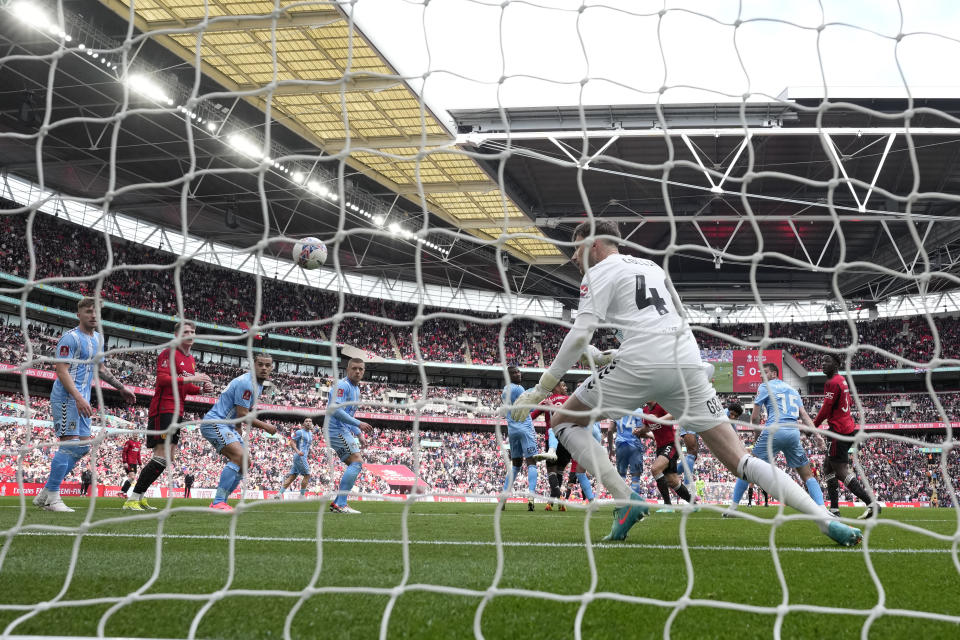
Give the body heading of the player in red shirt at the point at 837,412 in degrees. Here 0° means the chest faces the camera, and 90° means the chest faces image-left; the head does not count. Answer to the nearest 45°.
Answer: approximately 135°

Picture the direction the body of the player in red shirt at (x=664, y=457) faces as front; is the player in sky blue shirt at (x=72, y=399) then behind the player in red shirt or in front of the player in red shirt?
in front

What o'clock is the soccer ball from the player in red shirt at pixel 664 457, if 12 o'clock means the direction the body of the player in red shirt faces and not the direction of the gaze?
The soccer ball is roughly at 1 o'clock from the player in red shirt.

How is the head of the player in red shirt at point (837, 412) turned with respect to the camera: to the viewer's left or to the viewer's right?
to the viewer's left

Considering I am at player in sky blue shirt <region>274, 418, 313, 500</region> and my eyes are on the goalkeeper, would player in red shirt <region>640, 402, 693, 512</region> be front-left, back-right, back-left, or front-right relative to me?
front-left

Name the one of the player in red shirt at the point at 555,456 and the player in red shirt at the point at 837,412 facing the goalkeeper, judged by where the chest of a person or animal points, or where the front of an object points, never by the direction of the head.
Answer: the player in red shirt at the point at 555,456

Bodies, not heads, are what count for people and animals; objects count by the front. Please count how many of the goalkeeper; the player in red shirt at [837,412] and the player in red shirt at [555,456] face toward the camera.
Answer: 1

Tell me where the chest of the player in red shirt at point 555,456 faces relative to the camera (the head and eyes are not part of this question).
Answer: toward the camera

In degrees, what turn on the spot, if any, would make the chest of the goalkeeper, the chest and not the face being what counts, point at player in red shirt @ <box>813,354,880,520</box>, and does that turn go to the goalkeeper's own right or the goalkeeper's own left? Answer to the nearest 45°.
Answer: approximately 45° to the goalkeeper's own right

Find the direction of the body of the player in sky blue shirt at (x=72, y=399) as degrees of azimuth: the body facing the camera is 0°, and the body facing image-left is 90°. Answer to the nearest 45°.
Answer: approximately 315°

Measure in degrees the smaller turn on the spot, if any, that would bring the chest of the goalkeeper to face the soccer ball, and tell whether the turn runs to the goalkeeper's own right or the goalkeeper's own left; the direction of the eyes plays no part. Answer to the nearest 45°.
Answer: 0° — they already face it

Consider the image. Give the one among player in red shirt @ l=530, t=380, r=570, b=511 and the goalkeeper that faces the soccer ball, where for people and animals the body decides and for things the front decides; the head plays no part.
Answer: the goalkeeper

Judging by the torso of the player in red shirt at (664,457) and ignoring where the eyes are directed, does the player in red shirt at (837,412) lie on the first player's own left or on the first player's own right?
on the first player's own left

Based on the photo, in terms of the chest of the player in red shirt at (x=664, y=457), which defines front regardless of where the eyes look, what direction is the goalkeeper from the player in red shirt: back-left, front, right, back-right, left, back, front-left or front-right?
front-left
